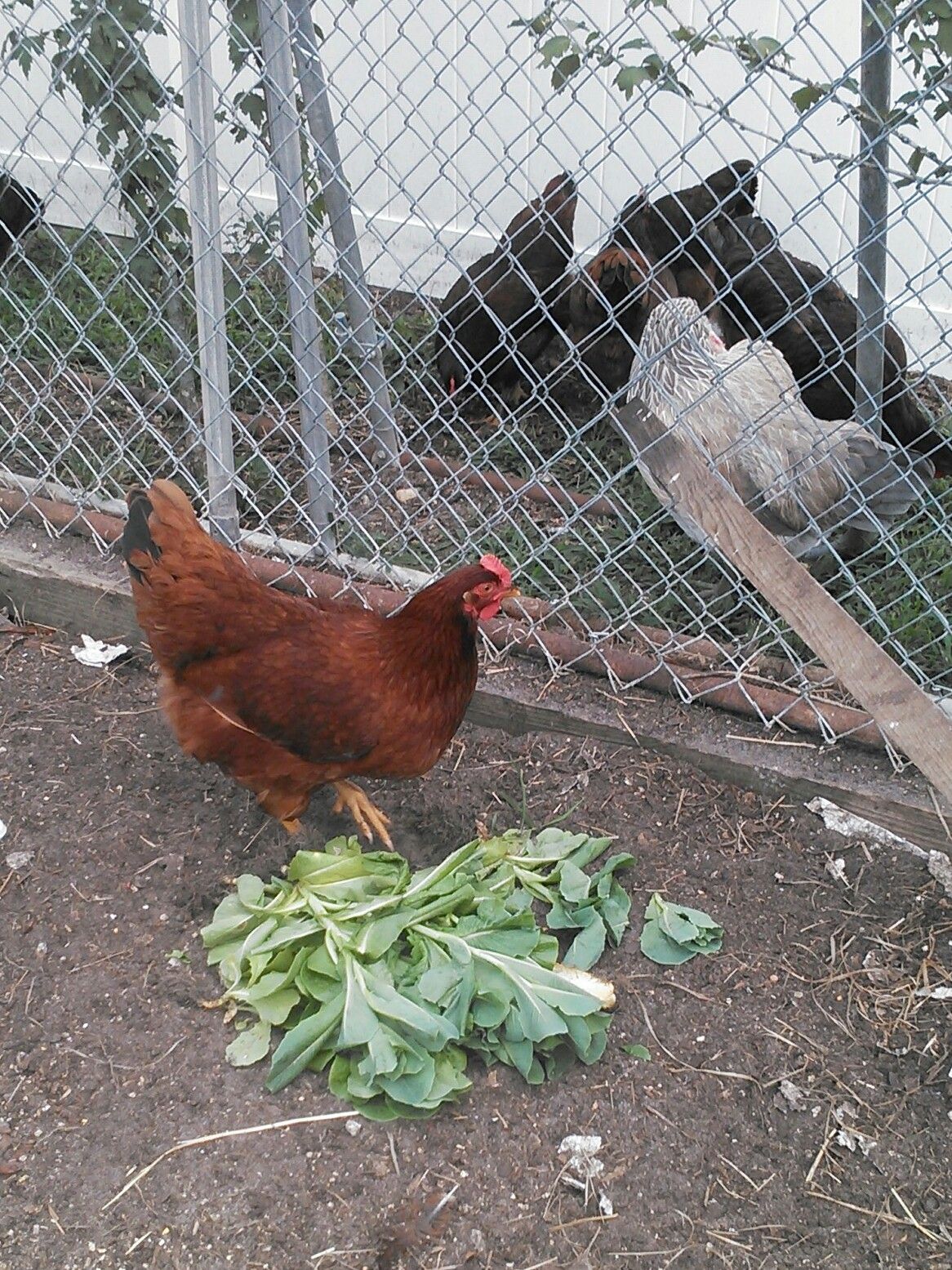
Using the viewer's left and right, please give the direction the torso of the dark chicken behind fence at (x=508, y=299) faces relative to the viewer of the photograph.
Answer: facing the viewer and to the left of the viewer

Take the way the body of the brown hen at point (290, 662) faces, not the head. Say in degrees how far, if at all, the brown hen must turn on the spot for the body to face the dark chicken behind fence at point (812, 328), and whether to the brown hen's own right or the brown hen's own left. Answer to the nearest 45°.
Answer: approximately 90° to the brown hen's own left

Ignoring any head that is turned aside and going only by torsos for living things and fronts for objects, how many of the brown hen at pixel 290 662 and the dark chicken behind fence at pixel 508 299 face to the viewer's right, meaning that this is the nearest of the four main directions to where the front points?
1

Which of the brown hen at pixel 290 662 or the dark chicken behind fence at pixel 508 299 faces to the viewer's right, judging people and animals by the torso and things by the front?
the brown hen

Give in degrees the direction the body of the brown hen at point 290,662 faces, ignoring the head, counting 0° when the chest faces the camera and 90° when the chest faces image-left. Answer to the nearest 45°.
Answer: approximately 270°

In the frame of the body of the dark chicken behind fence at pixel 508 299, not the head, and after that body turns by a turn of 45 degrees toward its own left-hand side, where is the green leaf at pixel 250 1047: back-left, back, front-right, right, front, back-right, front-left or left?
front

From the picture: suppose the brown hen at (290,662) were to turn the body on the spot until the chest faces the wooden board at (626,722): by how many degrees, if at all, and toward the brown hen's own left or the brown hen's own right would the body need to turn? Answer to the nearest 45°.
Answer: approximately 45° to the brown hen's own left

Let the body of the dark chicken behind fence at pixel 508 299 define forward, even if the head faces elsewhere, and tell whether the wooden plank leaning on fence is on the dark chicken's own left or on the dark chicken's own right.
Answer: on the dark chicken's own left

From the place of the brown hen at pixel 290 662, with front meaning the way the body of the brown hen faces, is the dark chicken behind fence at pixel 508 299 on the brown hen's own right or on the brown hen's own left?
on the brown hen's own left

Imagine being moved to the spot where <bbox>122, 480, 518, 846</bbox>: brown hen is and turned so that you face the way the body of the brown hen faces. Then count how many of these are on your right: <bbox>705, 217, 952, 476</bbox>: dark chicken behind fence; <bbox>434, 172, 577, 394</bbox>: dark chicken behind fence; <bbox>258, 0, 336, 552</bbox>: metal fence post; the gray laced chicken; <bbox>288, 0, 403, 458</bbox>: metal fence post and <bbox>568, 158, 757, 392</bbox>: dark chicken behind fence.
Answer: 0

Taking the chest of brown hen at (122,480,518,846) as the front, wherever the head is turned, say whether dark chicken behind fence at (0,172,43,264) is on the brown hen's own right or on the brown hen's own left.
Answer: on the brown hen's own left
